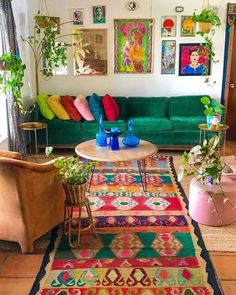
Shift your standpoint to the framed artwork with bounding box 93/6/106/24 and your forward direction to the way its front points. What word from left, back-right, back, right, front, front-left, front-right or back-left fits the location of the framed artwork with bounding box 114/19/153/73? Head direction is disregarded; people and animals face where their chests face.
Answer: left

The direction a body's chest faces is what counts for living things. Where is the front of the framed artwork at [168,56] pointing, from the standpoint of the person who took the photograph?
facing the viewer

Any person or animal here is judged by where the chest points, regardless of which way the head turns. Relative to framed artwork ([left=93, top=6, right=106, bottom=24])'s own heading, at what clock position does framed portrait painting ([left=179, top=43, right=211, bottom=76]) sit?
The framed portrait painting is roughly at 9 o'clock from the framed artwork.

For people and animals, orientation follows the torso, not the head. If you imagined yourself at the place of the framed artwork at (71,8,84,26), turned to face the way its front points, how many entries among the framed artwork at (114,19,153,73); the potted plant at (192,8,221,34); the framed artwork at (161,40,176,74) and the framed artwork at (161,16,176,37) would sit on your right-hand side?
0

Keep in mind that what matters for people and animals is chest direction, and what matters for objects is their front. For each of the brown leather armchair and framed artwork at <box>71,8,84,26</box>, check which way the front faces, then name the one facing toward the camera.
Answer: the framed artwork

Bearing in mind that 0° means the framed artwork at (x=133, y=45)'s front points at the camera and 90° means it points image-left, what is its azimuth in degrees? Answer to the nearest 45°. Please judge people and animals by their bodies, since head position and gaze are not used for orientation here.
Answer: approximately 0°

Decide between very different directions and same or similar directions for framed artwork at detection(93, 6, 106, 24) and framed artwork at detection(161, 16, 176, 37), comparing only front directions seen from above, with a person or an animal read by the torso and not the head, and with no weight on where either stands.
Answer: same or similar directions

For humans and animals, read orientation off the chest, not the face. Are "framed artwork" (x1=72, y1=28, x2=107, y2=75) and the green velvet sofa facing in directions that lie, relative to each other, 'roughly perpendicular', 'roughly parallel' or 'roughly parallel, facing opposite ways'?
roughly parallel

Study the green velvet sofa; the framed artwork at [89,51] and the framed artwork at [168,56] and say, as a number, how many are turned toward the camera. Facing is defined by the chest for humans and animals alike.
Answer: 3

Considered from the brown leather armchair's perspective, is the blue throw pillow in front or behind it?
in front

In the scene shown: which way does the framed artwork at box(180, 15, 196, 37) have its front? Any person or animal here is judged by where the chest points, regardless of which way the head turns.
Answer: toward the camera

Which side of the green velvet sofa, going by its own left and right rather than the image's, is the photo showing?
front

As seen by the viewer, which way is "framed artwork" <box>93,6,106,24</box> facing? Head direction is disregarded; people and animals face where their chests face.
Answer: toward the camera

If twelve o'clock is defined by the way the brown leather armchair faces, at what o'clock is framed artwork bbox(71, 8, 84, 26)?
The framed artwork is roughly at 11 o'clock from the brown leather armchair.
